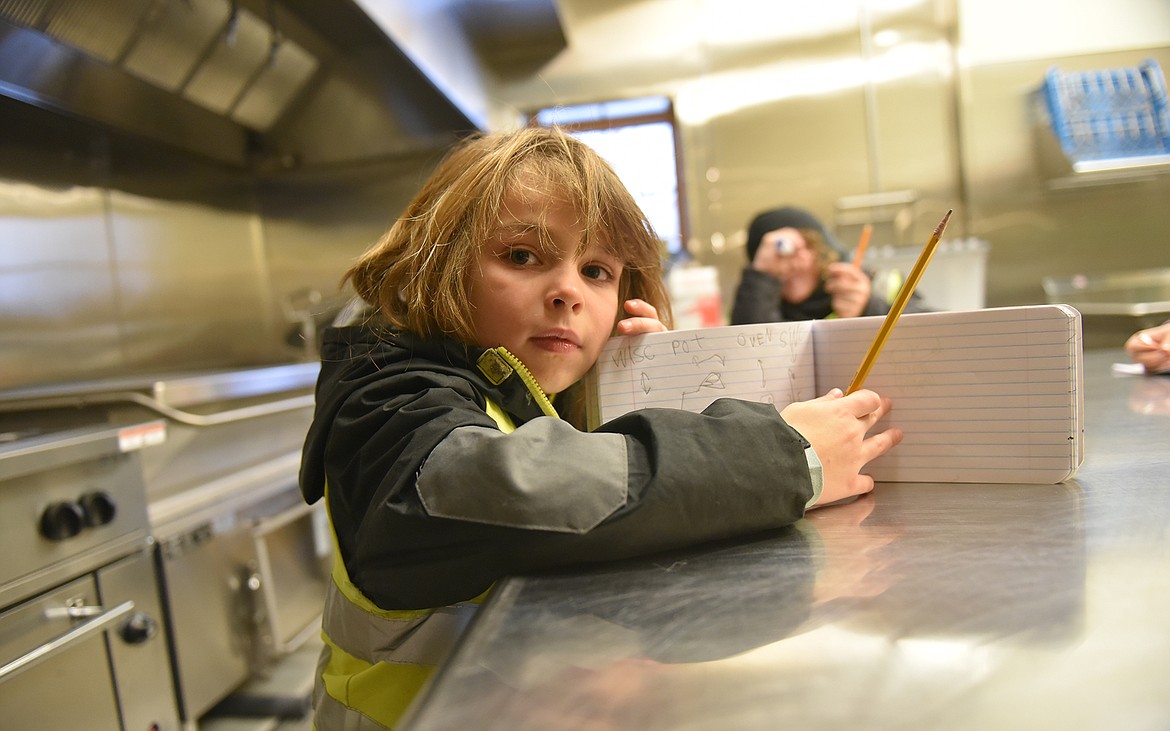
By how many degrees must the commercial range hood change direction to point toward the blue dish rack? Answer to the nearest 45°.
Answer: approximately 45° to its left

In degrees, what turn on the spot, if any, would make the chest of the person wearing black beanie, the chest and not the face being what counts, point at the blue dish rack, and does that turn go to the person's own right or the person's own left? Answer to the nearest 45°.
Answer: approximately 135° to the person's own left

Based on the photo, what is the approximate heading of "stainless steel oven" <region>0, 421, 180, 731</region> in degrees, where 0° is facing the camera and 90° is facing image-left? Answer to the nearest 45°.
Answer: approximately 315°

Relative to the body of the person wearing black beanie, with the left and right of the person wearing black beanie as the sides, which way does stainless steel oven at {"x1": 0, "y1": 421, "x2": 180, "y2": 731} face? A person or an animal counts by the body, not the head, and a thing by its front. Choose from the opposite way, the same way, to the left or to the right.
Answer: to the left
